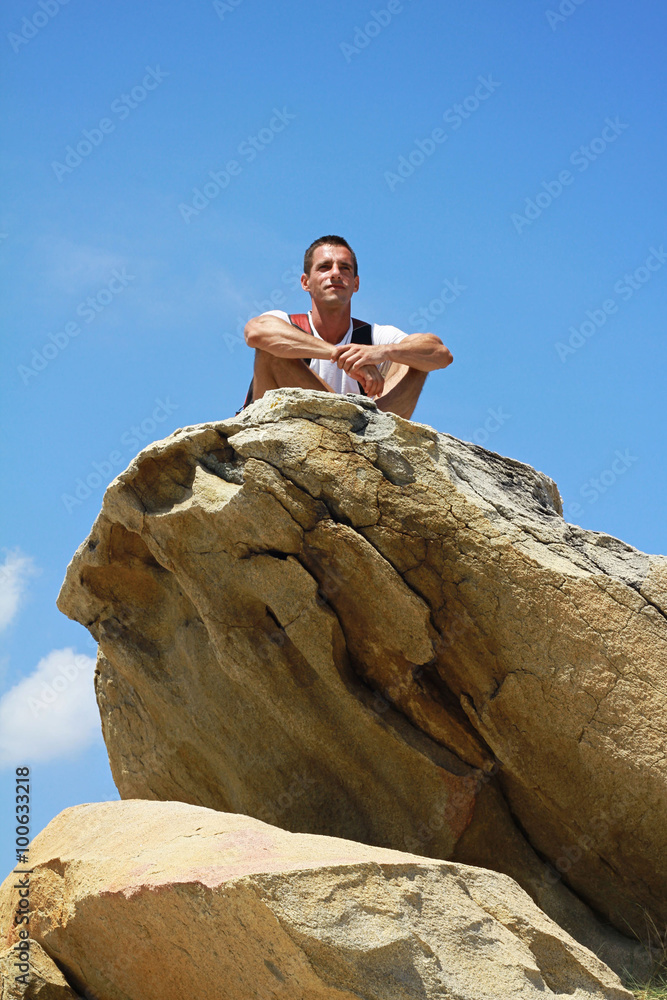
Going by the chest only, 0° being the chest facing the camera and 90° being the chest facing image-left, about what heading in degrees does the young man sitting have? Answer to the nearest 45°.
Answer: approximately 0°

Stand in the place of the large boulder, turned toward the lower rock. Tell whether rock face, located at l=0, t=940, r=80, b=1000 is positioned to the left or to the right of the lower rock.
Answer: right
